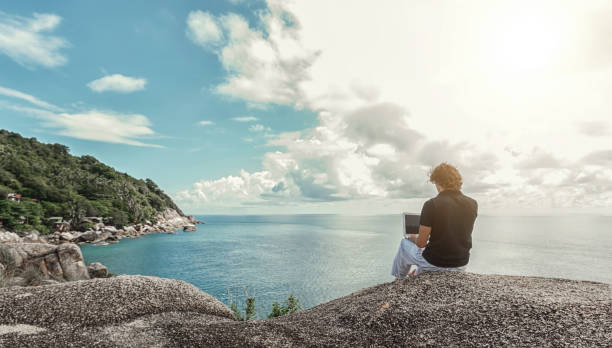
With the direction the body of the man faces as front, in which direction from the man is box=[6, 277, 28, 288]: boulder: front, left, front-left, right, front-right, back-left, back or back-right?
front-left

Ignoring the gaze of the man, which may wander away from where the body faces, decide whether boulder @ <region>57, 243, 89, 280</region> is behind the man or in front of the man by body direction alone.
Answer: in front

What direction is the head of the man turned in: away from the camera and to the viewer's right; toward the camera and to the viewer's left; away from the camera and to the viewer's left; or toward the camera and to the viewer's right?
away from the camera and to the viewer's left

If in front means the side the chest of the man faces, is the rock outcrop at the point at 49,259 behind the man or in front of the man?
in front

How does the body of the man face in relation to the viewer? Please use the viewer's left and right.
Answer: facing away from the viewer and to the left of the viewer
